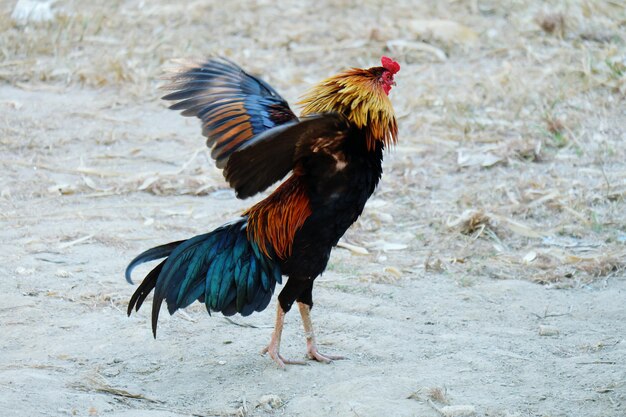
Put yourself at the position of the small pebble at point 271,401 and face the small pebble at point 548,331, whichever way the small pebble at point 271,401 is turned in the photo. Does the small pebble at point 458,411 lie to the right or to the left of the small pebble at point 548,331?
right

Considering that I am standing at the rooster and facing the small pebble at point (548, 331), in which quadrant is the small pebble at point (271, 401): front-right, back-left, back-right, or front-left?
back-right

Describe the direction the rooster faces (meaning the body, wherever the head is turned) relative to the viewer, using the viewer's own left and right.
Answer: facing to the right of the viewer
